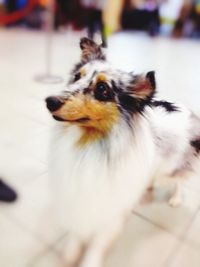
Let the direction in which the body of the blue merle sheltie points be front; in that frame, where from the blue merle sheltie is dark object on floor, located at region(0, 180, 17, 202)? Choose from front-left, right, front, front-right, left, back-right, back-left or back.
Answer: right

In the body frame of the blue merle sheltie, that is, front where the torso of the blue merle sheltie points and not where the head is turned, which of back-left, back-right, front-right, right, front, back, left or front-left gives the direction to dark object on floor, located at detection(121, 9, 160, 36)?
back-right

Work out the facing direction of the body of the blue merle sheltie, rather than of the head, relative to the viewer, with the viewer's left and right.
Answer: facing the viewer and to the left of the viewer
